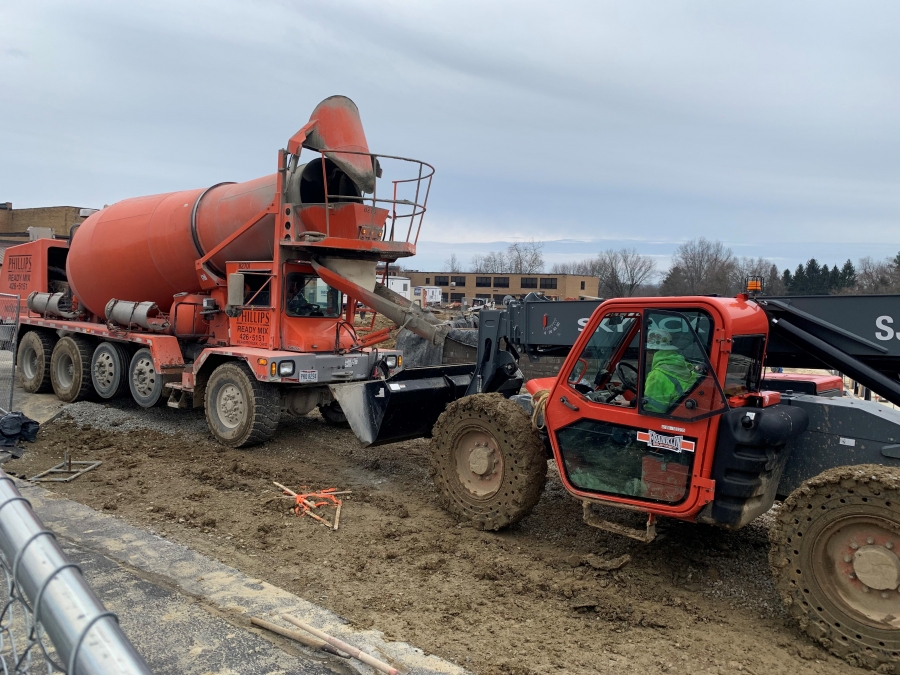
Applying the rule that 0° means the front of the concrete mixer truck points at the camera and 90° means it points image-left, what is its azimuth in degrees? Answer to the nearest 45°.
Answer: approximately 315°

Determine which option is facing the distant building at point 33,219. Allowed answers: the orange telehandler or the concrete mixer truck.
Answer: the orange telehandler

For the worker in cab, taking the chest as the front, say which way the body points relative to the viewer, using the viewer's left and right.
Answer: facing away from the viewer and to the left of the viewer

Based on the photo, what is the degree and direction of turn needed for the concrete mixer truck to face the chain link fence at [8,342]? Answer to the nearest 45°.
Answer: approximately 180°

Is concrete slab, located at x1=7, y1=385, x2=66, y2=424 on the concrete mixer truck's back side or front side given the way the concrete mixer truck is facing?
on the back side

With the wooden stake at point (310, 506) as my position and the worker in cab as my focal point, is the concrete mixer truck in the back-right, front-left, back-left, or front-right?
back-left

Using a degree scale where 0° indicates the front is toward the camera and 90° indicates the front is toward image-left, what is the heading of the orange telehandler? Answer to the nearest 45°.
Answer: approximately 135°

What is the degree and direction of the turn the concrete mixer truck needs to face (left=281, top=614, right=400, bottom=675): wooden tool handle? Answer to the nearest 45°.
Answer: approximately 45° to its right
